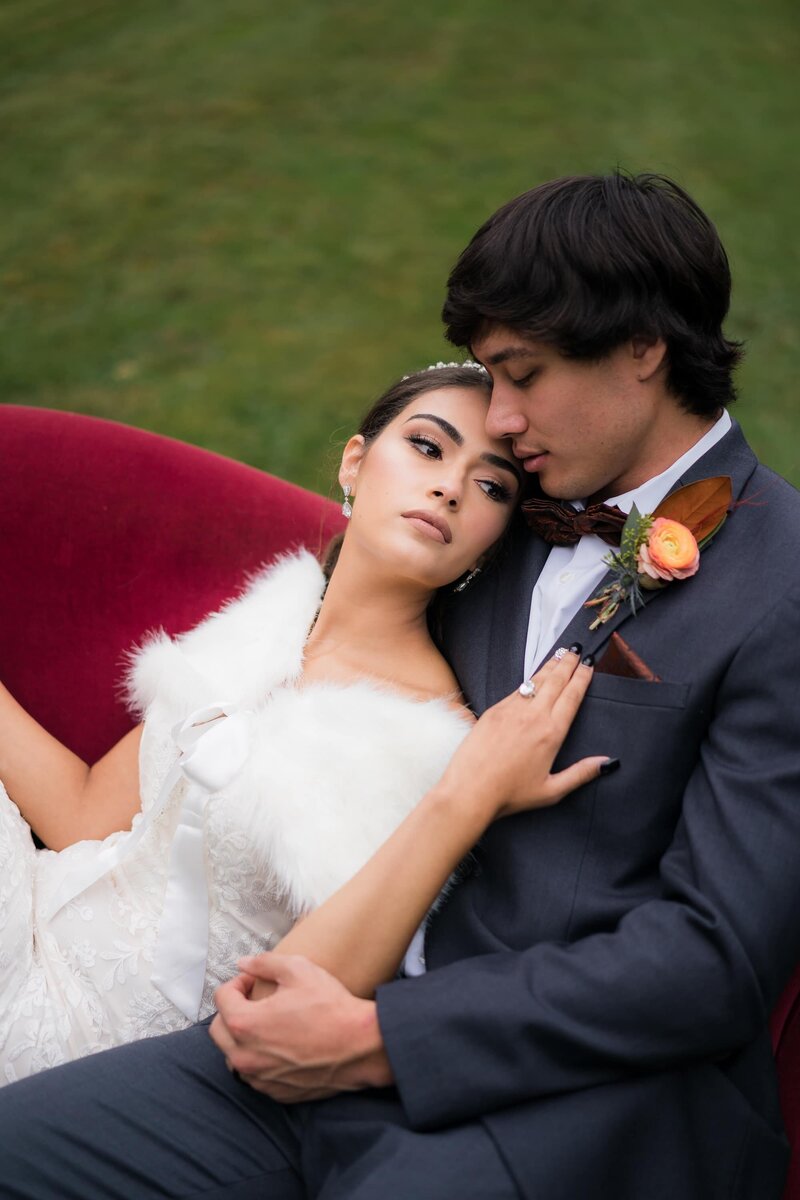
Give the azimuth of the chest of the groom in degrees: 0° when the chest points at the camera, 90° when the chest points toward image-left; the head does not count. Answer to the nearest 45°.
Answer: approximately 45°
